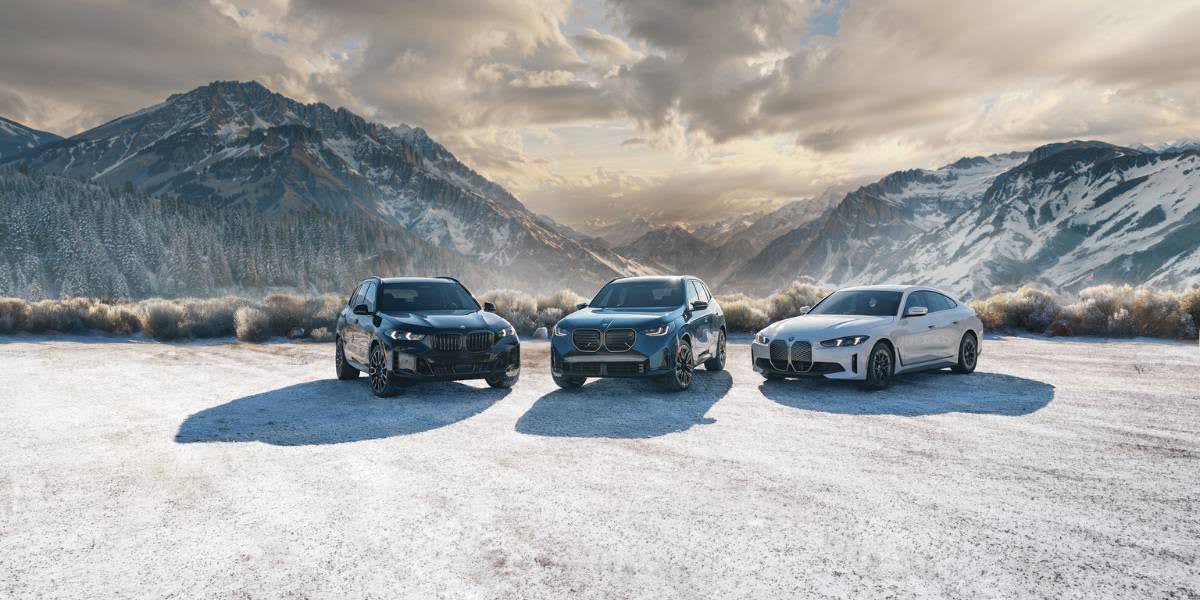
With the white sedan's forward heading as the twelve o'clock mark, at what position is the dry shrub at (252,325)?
The dry shrub is roughly at 2 o'clock from the white sedan.

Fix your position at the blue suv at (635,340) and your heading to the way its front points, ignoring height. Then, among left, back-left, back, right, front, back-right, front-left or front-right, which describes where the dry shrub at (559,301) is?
back-right

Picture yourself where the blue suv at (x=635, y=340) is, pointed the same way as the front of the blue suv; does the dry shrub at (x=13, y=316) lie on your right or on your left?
on your right

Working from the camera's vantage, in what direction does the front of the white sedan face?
facing the viewer and to the left of the viewer

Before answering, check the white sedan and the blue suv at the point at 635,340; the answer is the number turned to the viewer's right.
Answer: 0

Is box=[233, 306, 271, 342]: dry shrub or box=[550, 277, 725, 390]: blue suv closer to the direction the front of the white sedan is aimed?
the blue suv

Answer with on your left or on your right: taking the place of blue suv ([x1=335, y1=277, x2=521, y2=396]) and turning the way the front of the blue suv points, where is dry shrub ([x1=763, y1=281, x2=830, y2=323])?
on your left

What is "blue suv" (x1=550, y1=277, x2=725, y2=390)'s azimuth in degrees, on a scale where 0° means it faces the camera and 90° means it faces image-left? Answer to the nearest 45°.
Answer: approximately 45°

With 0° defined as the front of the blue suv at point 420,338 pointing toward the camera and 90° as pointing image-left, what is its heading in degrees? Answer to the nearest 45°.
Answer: approximately 315°

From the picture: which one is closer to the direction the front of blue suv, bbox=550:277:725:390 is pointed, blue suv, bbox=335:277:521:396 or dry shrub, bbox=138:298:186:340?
the blue suv

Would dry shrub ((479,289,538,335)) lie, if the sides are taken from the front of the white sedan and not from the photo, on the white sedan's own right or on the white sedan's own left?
on the white sedan's own right

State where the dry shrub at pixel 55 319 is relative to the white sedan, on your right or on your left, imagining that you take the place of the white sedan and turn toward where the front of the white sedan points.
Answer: on your right

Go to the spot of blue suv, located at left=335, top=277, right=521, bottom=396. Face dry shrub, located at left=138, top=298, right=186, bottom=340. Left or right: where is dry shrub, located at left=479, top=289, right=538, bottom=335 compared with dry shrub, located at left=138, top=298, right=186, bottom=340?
right

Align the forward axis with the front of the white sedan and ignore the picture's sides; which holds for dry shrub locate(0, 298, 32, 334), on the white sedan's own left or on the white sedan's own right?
on the white sedan's own right

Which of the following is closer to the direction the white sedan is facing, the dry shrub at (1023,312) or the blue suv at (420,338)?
the blue suv
